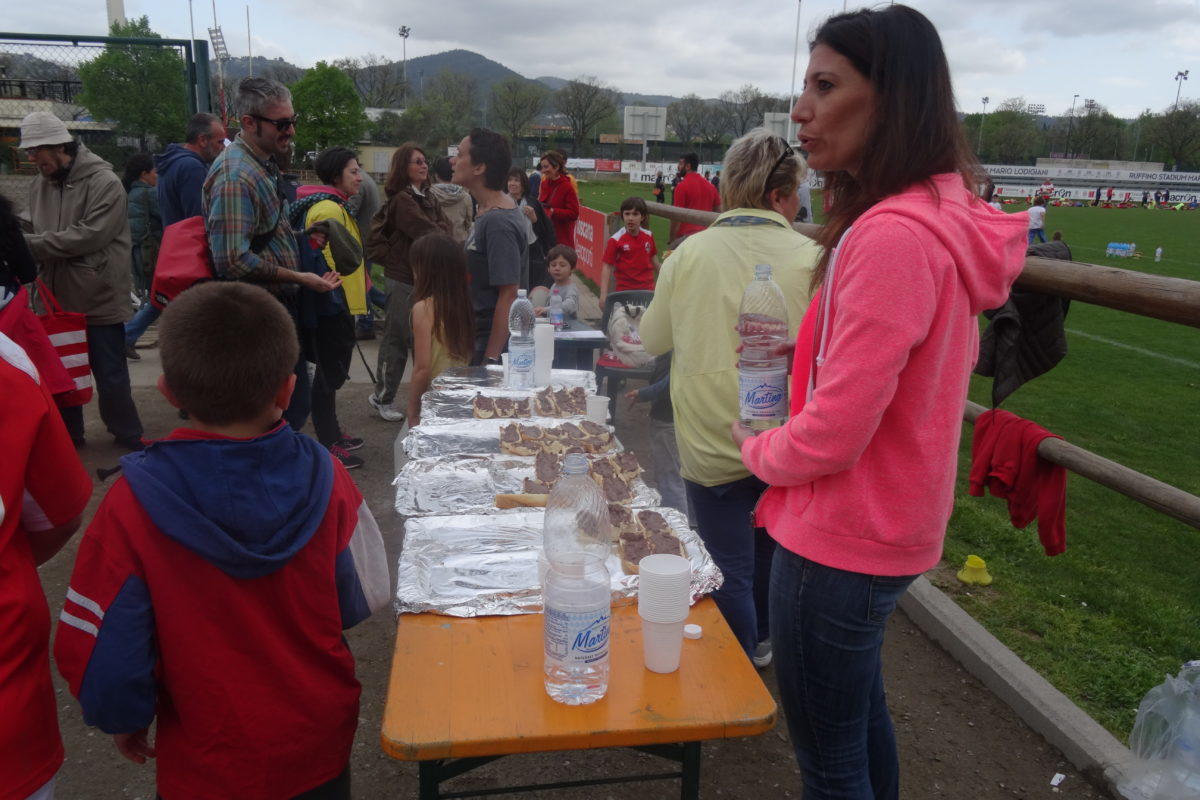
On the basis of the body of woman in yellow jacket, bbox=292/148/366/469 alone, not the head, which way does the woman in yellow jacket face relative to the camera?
to the viewer's right

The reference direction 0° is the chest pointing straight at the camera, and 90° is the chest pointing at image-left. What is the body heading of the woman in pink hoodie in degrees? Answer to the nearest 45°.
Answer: approximately 90°

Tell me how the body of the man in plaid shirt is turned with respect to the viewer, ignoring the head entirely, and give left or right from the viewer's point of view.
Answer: facing to the right of the viewer

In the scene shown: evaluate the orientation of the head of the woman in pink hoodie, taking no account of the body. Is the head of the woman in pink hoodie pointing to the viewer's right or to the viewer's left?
to the viewer's left

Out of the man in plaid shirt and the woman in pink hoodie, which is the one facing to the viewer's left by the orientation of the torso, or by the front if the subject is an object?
the woman in pink hoodie

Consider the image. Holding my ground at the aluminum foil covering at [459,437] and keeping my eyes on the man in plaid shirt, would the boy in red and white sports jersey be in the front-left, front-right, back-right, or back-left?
front-right

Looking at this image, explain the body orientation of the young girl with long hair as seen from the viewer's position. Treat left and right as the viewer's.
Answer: facing away from the viewer and to the left of the viewer

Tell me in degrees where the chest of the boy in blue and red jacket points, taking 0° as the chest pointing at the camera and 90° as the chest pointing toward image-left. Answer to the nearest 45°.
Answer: approximately 180°

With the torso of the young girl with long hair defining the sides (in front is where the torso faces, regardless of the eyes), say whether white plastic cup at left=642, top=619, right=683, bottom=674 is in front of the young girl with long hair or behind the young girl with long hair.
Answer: behind

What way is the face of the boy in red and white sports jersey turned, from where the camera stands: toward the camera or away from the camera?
toward the camera

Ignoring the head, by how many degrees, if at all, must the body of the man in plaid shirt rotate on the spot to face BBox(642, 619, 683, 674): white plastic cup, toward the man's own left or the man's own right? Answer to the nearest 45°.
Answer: approximately 90° to the man's own right

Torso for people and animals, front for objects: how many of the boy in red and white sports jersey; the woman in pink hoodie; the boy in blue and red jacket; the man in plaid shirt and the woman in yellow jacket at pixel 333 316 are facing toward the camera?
1

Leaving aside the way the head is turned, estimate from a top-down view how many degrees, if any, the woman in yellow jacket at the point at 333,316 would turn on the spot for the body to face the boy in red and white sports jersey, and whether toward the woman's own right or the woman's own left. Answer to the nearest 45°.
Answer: approximately 45° to the woman's own left

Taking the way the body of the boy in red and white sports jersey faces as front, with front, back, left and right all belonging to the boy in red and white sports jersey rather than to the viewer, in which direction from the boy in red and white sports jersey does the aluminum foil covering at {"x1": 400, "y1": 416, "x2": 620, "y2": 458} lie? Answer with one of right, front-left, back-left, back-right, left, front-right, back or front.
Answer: front

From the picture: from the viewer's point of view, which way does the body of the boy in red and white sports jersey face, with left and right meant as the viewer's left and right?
facing the viewer

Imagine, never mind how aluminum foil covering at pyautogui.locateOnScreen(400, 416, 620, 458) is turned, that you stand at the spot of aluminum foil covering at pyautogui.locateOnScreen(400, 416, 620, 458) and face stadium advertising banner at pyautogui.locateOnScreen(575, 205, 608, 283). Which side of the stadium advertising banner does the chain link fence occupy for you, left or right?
left
